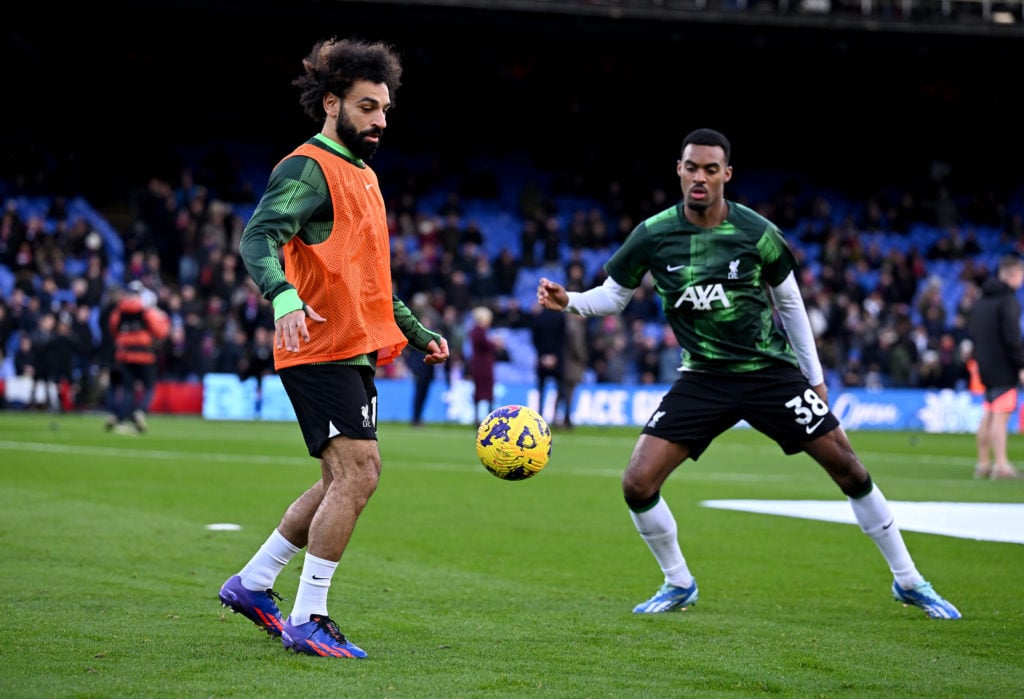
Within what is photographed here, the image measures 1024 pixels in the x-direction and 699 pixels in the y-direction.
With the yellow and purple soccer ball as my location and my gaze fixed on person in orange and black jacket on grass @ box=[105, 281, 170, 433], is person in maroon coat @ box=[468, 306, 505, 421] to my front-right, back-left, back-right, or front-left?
front-right

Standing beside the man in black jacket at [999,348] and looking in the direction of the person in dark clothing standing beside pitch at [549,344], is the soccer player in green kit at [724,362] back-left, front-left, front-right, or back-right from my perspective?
back-left

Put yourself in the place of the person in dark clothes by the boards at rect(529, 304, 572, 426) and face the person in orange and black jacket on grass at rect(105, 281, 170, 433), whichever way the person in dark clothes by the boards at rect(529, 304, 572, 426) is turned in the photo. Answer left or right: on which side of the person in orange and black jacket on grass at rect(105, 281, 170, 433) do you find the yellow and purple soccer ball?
left

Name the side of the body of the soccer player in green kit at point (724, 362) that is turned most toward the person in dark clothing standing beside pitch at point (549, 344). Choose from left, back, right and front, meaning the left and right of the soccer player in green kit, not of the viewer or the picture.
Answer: back

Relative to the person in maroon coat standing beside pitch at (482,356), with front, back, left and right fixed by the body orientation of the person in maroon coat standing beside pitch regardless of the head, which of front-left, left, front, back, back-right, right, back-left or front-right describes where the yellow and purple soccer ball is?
front-right

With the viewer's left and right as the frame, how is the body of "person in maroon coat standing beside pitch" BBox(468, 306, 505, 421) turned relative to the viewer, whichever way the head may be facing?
facing the viewer and to the right of the viewer

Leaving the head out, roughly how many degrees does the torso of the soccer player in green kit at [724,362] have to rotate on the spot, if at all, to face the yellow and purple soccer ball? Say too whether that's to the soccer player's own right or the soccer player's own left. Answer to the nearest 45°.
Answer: approximately 45° to the soccer player's own right

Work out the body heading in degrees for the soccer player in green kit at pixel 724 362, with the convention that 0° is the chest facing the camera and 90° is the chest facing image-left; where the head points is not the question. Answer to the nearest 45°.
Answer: approximately 0°

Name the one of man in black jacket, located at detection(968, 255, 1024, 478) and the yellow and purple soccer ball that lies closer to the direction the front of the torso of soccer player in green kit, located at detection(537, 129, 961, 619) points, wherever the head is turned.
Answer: the yellow and purple soccer ball

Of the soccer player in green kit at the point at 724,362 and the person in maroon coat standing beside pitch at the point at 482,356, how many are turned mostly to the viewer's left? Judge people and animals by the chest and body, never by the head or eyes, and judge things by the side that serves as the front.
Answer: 0

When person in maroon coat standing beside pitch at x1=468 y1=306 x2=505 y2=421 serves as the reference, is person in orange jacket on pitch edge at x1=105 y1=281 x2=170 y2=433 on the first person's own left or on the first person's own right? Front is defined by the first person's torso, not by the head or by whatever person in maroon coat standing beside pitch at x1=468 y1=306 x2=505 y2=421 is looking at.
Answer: on the first person's own right

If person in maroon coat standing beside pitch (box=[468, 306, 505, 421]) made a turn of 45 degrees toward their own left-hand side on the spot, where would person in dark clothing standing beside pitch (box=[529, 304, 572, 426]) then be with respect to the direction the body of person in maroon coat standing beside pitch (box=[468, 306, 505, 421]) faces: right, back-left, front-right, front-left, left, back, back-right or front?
front
